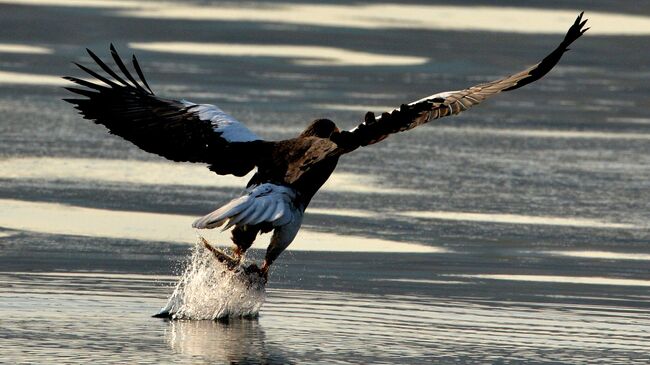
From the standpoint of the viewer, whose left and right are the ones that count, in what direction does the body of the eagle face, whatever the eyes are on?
facing away from the viewer and to the right of the viewer
